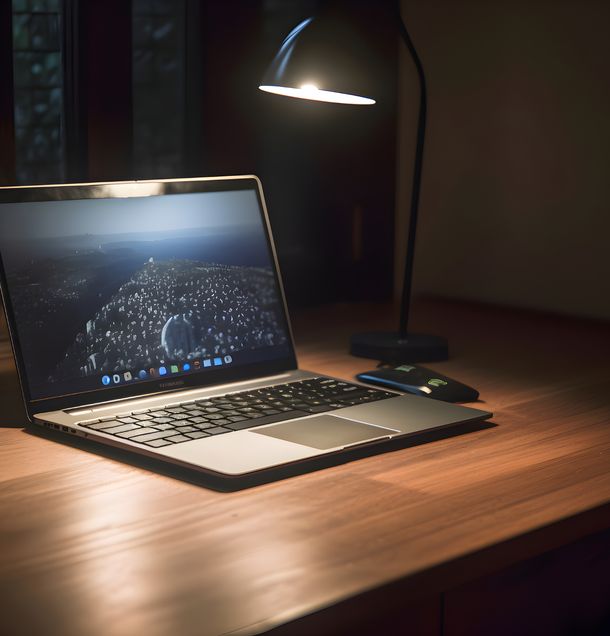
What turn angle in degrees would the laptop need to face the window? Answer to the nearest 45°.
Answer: approximately 180°

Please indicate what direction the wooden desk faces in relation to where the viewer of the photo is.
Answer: facing the viewer and to the right of the viewer

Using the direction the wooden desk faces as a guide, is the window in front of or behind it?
behind
